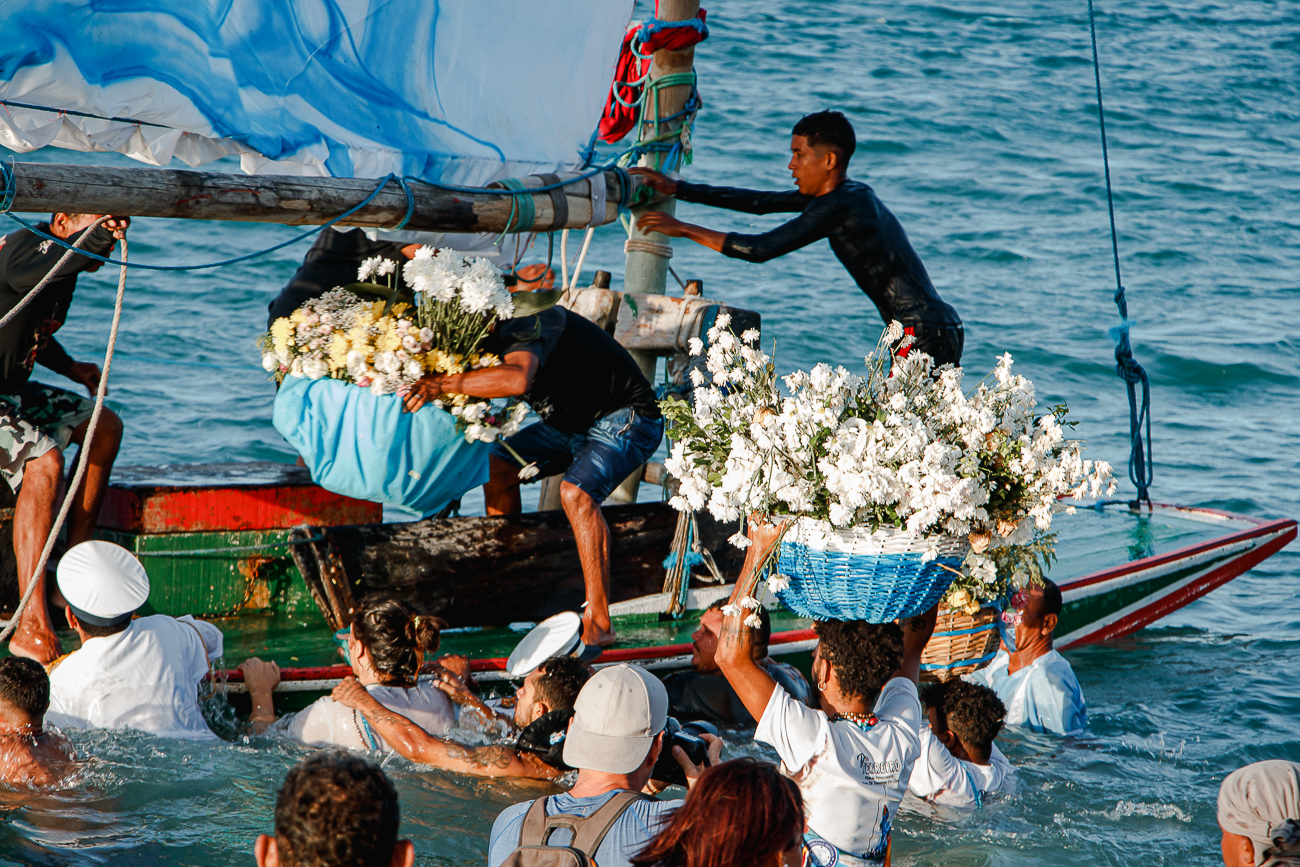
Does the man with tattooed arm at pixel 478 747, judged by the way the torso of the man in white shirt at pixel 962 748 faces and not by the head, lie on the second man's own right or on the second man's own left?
on the second man's own left

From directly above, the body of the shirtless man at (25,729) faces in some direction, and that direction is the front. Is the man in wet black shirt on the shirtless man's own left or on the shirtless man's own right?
on the shirtless man's own right

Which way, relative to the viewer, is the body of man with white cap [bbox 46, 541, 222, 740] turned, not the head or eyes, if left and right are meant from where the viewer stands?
facing away from the viewer

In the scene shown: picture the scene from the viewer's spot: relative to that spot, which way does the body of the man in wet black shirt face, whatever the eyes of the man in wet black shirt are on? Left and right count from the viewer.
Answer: facing to the left of the viewer

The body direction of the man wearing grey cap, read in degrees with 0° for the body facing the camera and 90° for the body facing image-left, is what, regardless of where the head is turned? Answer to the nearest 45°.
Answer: approximately 225°

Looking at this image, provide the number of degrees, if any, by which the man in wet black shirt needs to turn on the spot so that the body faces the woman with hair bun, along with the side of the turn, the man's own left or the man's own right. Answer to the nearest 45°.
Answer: approximately 45° to the man's own left

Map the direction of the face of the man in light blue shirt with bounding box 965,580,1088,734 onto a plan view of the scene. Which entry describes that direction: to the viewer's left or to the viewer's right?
to the viewer's left

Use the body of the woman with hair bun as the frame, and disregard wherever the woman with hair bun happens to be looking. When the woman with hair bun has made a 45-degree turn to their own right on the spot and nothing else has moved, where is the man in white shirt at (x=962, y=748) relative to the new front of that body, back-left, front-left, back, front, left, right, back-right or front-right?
right

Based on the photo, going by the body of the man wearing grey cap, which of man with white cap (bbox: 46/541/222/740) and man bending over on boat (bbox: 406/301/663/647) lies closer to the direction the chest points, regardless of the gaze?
the man bending over on boat

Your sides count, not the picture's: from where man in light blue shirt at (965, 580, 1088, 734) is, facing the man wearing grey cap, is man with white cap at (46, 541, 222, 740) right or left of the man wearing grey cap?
right

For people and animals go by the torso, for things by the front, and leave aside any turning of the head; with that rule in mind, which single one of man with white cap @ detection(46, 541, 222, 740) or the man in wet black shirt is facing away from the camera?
the man with white cap

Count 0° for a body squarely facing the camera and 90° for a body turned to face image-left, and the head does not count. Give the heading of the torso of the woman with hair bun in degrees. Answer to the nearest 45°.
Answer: approximately 135°
